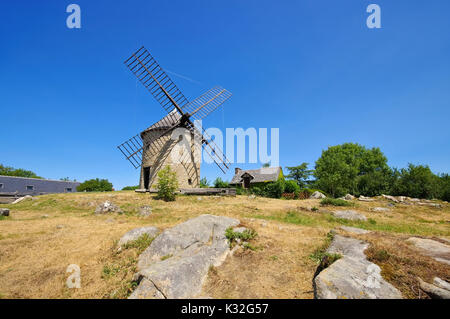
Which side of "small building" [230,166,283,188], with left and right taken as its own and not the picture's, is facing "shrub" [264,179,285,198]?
front

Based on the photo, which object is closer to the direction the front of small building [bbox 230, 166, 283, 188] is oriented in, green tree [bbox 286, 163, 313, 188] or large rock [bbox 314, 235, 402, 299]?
the large rock

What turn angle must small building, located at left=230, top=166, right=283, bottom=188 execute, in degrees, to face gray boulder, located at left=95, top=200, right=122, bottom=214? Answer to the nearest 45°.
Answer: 0° — it already faces it

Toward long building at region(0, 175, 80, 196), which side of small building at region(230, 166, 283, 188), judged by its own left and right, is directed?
right

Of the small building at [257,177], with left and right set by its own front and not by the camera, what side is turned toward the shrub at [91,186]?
right

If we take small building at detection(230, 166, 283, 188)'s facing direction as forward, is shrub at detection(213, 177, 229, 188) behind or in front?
in front

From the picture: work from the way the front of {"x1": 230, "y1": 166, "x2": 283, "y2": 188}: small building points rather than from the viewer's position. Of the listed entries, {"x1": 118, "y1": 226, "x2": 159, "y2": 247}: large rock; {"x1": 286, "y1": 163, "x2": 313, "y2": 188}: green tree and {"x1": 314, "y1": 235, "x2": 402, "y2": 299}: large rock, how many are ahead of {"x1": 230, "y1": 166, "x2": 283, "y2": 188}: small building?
2

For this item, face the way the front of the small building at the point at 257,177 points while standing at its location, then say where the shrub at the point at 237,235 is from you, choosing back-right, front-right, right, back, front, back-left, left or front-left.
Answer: front

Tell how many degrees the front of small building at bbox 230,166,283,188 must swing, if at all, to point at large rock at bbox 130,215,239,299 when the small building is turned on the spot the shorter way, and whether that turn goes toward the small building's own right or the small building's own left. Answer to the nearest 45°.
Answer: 0° — it already faces it

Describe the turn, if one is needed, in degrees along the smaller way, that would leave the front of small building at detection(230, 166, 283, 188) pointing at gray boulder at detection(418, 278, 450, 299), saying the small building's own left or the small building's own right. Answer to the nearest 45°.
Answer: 0° — it already faces it

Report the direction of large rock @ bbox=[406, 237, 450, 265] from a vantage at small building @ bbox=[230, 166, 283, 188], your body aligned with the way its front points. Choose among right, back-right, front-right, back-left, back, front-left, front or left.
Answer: front

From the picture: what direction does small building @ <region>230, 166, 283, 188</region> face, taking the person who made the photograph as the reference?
facing the viewer

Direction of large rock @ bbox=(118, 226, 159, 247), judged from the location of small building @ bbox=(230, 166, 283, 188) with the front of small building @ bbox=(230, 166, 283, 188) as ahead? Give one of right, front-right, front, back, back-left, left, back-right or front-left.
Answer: front

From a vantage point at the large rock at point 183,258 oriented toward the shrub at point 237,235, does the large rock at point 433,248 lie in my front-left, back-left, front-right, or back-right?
front-right
